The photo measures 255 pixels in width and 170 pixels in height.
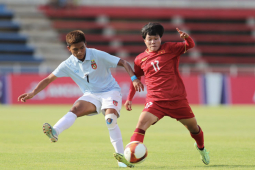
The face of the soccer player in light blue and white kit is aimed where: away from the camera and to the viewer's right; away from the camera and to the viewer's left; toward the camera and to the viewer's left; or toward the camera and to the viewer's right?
toward the camera and to the viewer's right

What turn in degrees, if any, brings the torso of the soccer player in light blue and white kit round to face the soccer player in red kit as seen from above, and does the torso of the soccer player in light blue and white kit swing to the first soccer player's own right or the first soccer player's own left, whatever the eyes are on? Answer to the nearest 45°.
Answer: approximately 45° to the first soccer player's own left

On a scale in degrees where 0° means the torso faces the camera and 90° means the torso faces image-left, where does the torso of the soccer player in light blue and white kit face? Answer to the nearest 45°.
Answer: approximately 0°

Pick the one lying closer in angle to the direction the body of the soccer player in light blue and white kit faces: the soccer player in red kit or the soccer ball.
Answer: the soccer ball
